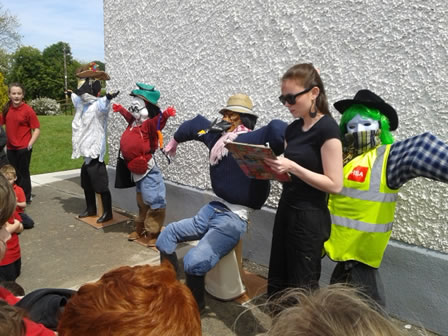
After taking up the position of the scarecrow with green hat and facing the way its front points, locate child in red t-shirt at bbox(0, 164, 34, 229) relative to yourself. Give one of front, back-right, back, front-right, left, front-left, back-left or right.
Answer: front-right

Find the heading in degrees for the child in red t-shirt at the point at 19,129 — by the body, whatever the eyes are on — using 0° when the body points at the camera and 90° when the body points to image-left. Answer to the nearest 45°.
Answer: approximately 0°

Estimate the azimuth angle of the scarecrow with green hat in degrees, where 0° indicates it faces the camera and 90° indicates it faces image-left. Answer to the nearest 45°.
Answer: approximately 45°

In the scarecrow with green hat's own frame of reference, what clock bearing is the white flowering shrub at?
The white flowering shrub is roughly at 4 o'clock from the scarecrow with green hat.

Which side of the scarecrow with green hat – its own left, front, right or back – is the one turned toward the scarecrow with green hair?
left

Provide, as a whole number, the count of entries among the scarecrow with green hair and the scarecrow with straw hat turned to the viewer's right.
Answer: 0

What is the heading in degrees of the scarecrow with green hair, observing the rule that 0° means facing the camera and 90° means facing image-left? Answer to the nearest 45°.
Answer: approximately 45°

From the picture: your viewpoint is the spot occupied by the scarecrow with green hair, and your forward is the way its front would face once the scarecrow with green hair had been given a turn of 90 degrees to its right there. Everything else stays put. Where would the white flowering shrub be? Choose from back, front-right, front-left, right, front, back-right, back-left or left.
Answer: front

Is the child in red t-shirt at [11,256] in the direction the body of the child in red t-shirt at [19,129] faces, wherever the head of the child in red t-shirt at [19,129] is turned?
yes

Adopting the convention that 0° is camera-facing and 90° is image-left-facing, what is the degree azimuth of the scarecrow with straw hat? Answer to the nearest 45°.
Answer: approximately 45°

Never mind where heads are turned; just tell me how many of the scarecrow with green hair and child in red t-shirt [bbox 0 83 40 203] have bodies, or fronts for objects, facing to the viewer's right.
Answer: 0

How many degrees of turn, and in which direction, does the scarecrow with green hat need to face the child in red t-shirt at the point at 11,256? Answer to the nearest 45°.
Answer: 0° — it already faces them

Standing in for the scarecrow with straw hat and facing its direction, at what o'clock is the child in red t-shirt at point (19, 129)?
The child in red t-shirt is roughly at 3 o'clock from the scarecrow with straw hat.
